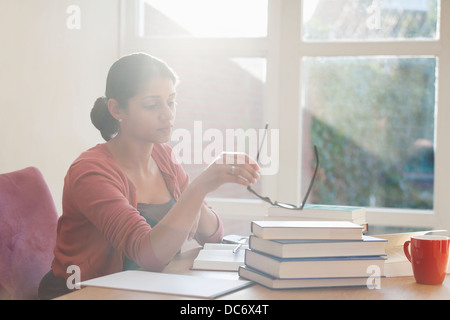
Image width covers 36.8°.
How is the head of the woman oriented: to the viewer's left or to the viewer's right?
to the viewer's right

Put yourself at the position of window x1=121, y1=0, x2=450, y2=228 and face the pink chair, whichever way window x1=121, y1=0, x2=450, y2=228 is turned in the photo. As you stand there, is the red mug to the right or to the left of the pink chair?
left

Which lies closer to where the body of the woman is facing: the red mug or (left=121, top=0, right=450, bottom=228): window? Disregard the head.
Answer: the red mug

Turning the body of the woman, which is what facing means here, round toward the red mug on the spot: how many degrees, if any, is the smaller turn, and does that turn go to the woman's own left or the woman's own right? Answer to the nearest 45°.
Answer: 0° — they already face it

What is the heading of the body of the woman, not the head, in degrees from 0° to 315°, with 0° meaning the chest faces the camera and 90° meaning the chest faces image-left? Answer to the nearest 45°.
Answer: approximately 315°
